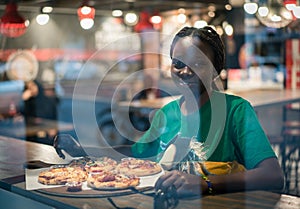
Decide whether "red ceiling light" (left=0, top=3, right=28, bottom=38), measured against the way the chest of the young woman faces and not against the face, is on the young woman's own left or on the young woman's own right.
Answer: on the young woman's own right

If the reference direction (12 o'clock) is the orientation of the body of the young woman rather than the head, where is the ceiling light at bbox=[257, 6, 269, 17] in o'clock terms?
The ceiling light is roughly at 5 o'clock from the young woman.

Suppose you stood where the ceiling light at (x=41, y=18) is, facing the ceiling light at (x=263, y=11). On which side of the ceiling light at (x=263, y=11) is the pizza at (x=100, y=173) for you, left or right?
right

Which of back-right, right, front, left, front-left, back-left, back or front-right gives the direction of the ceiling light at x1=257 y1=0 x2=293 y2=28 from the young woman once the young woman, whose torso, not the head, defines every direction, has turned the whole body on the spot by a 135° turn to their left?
left

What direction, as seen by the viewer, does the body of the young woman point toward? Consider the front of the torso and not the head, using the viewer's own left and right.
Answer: facing the viewer and to the left of the viewer

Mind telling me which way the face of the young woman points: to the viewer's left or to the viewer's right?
to the viewer's left
